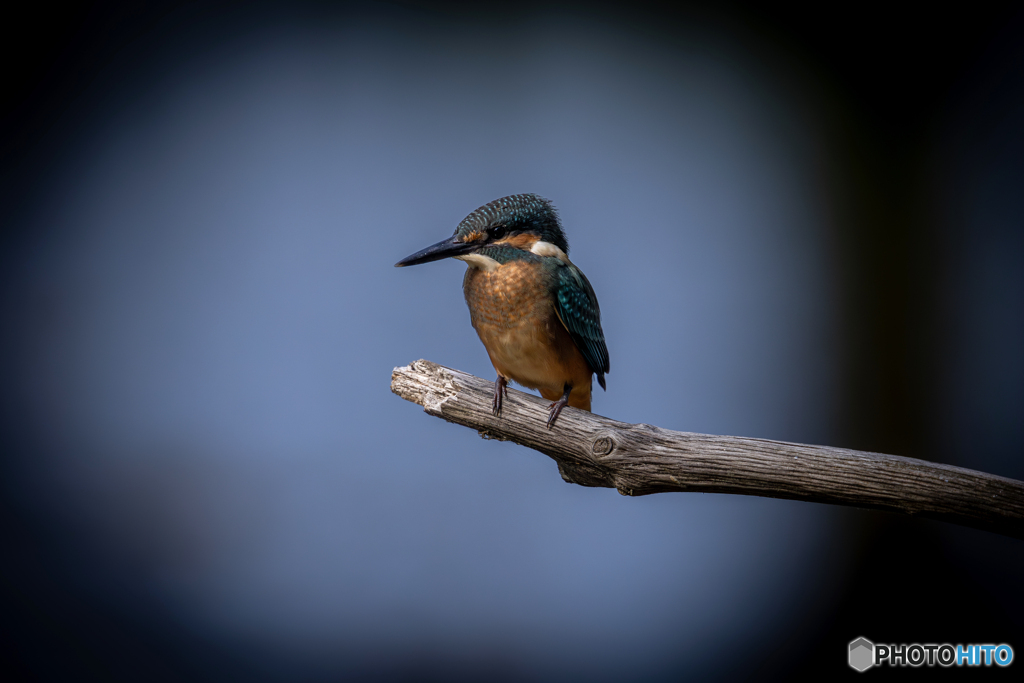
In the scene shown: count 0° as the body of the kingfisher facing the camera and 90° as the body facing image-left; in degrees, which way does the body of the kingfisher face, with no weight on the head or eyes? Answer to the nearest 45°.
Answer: approximately 45°
